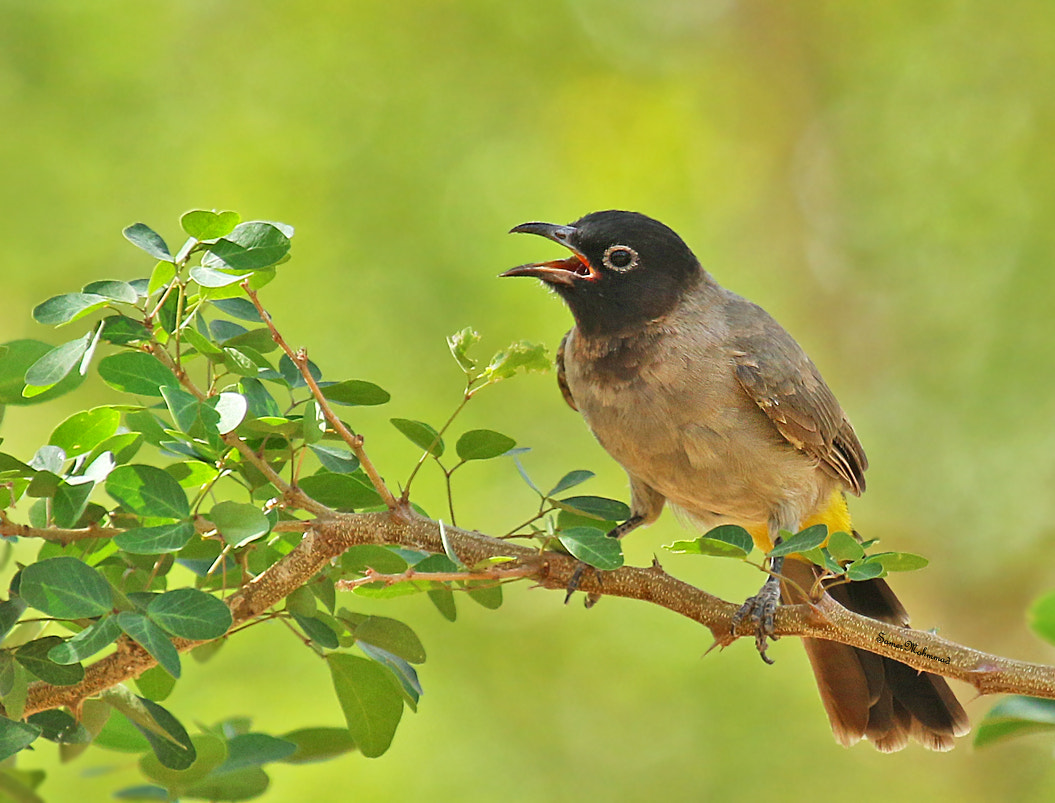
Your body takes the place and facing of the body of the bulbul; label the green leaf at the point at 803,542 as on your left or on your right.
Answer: on your left

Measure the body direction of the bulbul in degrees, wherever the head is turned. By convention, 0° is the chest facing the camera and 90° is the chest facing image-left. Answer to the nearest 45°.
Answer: approximately 45°

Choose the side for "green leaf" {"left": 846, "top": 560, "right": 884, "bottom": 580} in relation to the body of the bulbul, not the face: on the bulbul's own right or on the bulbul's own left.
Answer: on the bulbul's own left

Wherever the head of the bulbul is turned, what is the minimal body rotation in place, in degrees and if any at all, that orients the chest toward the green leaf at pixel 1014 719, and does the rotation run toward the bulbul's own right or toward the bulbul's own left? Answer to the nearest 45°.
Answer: approximately 90° to the bulbul's own left
